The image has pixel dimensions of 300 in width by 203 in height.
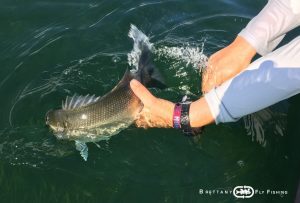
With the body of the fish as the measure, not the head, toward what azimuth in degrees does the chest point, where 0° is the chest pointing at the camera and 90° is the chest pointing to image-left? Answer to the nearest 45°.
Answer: approximately 90°

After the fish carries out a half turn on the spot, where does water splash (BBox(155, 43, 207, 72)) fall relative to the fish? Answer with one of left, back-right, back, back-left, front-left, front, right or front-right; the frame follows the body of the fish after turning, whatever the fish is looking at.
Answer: front-left
